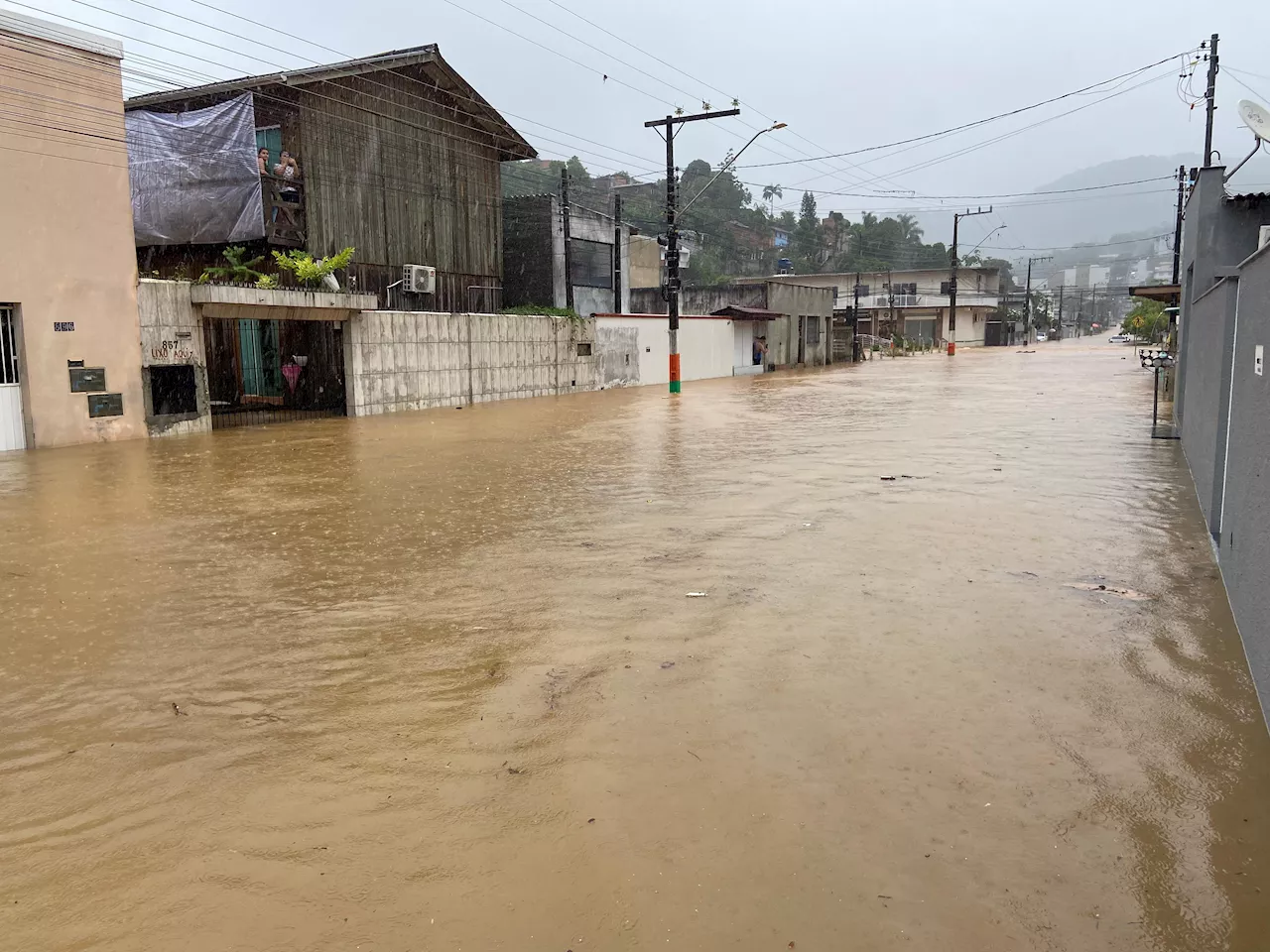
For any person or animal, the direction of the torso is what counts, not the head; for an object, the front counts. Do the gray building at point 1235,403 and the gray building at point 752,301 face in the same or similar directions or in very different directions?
very different directions

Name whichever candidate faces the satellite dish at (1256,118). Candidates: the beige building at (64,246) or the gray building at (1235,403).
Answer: the beige building

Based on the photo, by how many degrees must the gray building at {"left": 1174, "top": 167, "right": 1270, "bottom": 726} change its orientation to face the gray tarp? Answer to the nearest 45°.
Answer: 0° — it already faces it

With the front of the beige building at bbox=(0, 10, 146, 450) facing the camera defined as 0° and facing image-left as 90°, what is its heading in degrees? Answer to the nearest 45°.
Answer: approximately 315°

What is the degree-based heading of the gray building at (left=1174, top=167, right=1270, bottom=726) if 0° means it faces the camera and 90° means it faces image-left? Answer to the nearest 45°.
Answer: approximately 90°

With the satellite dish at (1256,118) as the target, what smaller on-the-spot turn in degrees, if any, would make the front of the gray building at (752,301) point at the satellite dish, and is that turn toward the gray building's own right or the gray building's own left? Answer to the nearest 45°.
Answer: approximately 45° to the gray building's own right

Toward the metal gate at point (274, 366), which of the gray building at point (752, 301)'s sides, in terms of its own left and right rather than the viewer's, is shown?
right

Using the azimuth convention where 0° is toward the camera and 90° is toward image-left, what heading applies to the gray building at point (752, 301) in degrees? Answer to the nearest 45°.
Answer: approximately 315°

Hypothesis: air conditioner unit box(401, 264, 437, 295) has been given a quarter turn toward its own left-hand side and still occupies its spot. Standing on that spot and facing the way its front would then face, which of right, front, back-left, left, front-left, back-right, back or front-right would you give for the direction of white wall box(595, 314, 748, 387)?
front

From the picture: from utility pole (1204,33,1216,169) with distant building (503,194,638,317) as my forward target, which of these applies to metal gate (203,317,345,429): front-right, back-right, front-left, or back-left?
front-left

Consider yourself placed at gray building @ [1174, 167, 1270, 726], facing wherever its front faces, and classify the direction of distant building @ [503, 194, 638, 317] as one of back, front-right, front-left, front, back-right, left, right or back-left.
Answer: front-right

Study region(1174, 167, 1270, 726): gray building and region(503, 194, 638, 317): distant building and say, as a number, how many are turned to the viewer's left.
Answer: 1

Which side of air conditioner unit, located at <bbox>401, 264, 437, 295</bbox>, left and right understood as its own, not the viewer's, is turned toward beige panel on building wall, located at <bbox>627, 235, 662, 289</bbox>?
left

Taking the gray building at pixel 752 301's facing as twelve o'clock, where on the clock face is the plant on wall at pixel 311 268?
The plant on wall is roughly at 2 o'clock from the gray building.

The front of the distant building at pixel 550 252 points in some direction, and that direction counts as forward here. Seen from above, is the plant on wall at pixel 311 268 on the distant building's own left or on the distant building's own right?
on the distant building's own right
